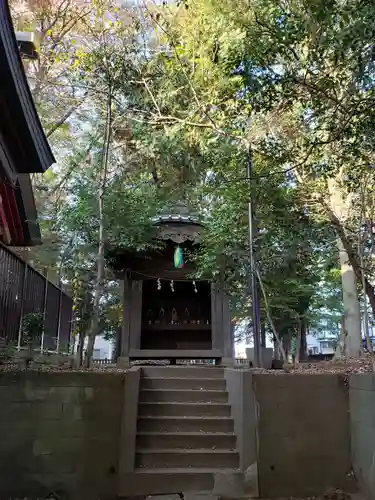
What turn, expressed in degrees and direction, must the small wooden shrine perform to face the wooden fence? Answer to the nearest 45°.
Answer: approximately 45° to its right

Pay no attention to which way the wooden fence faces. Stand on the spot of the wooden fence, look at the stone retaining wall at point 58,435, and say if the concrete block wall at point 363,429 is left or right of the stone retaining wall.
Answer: left

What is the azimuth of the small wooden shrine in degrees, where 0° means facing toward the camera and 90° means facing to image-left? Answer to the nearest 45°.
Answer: approximately 0°

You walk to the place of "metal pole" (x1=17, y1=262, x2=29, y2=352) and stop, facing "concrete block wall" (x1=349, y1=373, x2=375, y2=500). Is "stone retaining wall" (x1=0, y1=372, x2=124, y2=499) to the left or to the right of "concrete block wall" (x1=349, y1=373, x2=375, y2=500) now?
right

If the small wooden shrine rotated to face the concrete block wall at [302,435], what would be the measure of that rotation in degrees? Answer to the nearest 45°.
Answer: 0° — it already faces it

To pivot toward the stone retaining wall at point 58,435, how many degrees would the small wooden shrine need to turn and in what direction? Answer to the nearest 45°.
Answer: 0° — it already faces it

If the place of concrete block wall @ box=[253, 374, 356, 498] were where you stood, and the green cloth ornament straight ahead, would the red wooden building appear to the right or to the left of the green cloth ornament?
left

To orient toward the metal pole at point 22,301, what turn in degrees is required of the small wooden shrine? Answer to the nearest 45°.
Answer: approximately 45° to its right
